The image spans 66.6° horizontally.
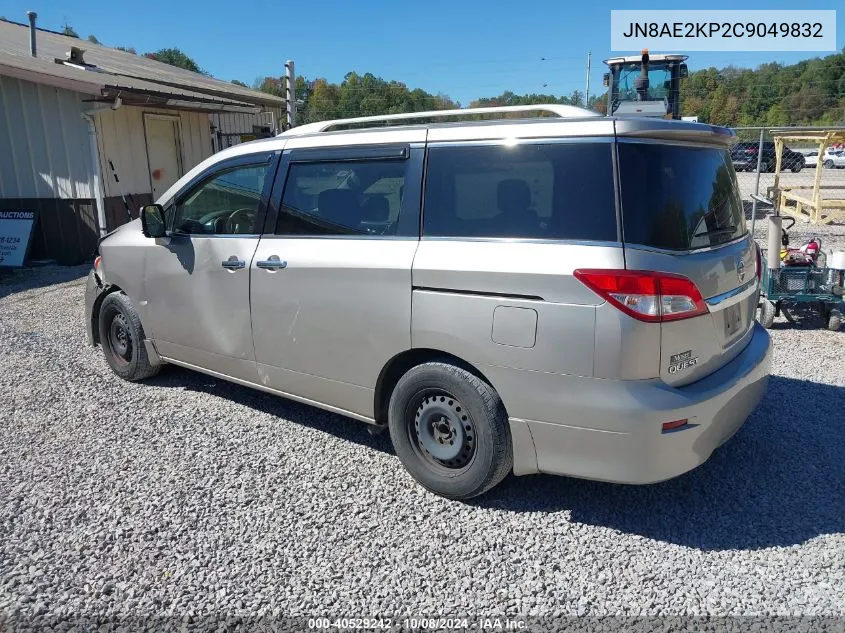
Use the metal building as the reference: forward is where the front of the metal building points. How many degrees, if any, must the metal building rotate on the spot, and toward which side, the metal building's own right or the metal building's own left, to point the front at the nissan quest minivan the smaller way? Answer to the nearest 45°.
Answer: approximately 45° to the metal building's own right

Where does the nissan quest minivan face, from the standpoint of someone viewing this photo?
facing away from the viewer and to the left of the viewer

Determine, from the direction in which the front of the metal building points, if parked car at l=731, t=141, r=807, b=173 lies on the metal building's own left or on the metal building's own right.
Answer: on the metal building's own left

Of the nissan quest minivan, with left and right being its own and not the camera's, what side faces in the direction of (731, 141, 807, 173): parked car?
right

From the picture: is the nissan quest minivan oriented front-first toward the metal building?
yes

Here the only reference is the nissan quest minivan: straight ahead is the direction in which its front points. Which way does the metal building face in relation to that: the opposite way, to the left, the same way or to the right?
the opposite way

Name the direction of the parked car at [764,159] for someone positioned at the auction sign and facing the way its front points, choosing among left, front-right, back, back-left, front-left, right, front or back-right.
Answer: left

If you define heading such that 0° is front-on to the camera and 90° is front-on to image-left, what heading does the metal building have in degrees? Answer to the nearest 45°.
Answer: approximately 315°

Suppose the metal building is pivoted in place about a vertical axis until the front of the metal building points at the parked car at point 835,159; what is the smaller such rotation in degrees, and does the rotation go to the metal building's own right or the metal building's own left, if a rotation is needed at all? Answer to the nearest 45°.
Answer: approximately 45° to the metal building's own left

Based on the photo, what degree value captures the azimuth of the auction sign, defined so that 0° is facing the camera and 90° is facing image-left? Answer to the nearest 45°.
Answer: approximately 0°

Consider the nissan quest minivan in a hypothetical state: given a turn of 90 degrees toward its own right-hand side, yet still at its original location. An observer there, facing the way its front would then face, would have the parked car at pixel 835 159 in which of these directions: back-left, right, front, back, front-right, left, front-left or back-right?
front

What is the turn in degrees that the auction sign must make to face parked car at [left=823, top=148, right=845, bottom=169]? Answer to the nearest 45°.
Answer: approximately 90° to its left

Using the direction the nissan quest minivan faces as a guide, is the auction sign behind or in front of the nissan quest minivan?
in front

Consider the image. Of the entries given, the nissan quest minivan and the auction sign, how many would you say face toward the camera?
1
